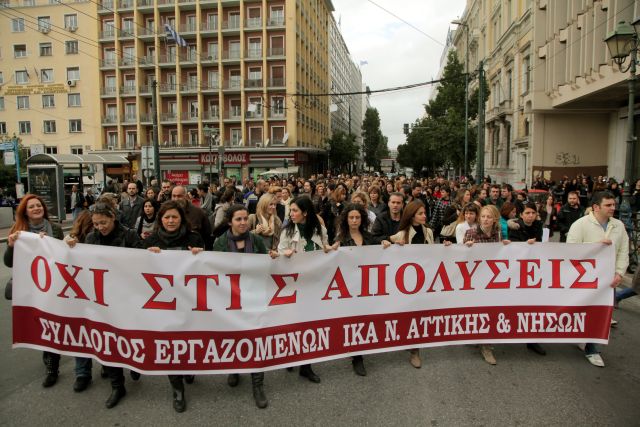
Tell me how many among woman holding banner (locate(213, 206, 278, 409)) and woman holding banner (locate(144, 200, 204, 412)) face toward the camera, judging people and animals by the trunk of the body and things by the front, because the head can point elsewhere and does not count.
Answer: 2

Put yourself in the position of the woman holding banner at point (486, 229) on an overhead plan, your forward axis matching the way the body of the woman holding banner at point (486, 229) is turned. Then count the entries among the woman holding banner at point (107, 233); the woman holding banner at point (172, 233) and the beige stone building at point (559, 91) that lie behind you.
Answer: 1

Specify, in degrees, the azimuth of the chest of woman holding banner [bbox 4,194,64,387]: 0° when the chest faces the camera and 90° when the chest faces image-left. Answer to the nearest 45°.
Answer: approximately 0°

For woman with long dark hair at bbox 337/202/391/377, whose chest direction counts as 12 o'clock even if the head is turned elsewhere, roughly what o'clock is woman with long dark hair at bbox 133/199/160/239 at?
woman with long dark hair at bbox 133/199/160/239 is roughly at 4 o'clock from woman with long dark hair at bbox 337/202/391/377.

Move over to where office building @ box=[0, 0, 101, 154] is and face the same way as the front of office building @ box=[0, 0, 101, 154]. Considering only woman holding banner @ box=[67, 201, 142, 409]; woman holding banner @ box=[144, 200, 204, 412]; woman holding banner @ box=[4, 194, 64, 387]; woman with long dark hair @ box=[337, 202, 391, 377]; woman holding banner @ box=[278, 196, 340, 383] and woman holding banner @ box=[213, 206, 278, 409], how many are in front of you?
6

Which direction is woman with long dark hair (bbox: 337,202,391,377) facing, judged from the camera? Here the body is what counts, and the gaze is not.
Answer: toward the camera

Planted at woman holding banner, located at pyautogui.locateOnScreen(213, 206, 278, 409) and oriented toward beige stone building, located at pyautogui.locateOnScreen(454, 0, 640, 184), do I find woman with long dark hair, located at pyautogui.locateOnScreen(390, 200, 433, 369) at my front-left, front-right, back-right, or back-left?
front-right

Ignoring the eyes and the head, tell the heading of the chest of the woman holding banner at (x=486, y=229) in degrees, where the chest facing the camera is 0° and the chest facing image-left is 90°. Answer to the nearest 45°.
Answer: approximately 0°

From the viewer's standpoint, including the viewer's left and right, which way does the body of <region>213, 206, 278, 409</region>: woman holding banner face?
facing the viewer

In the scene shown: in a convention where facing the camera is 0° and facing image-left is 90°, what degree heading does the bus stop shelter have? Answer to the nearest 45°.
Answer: approximately 315°

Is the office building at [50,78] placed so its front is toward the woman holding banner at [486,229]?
yes

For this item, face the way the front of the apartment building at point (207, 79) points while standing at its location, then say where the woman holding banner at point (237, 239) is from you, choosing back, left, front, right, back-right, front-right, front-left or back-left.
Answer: front

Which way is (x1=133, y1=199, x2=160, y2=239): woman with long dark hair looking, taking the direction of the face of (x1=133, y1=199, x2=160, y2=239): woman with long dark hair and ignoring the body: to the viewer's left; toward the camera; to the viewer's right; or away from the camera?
toward the camera

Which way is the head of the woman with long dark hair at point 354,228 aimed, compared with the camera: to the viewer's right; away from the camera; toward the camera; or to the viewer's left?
toward the camera
